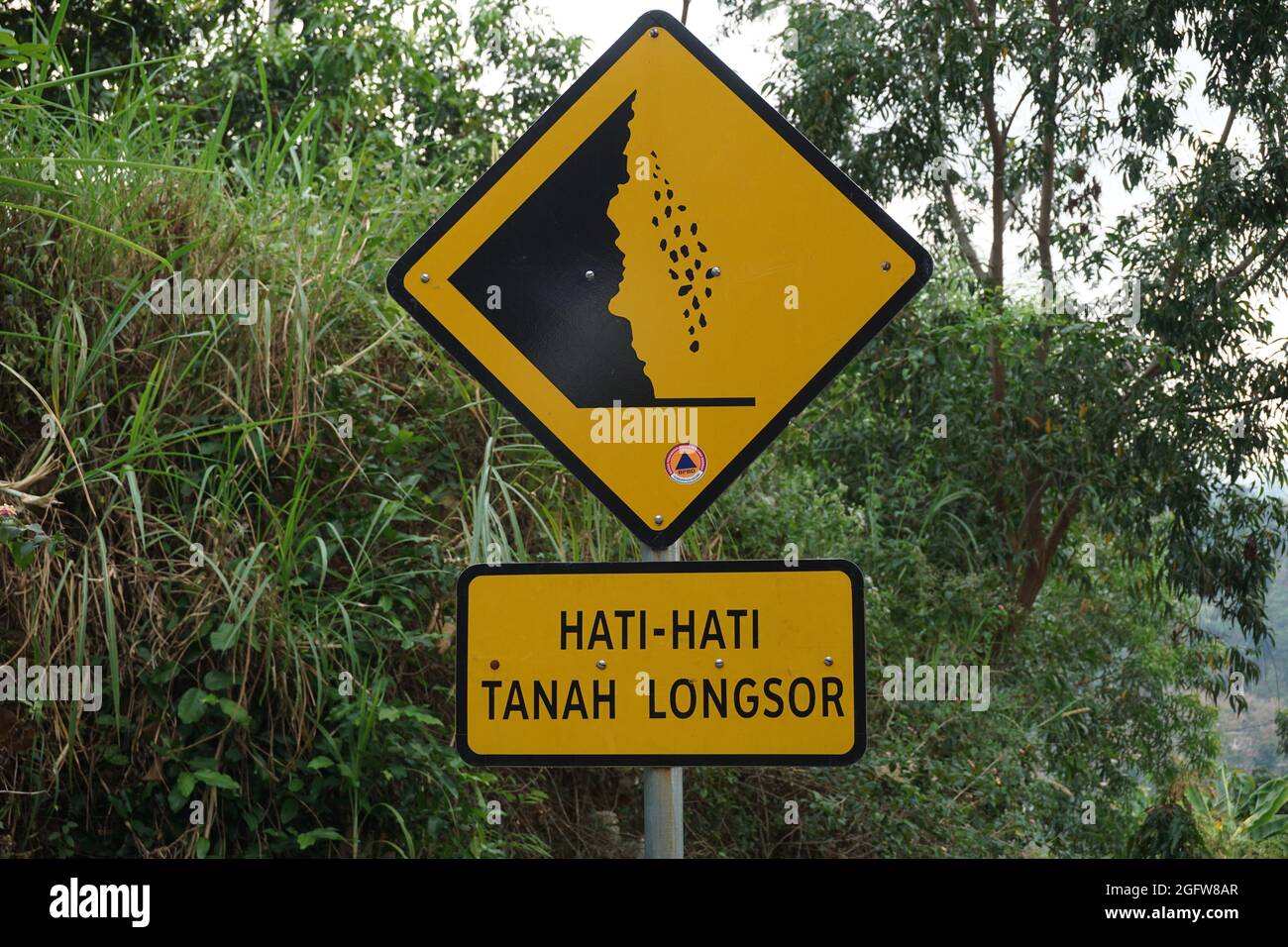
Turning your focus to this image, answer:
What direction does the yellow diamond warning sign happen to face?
toward the camera

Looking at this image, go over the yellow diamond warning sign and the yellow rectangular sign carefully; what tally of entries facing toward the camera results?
2

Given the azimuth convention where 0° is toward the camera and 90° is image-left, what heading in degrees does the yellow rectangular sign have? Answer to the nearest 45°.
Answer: approximately 0°

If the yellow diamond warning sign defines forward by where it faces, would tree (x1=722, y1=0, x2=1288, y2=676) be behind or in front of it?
behind
